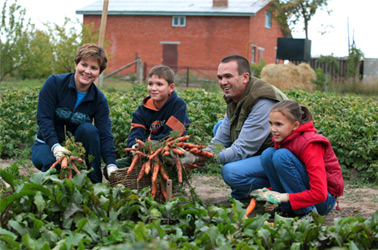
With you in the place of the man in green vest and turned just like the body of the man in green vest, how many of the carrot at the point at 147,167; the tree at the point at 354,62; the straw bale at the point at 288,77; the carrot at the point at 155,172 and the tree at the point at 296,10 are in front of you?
2

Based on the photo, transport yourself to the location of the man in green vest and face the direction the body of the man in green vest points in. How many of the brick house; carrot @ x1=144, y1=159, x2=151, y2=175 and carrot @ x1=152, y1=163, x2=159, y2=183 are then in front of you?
2

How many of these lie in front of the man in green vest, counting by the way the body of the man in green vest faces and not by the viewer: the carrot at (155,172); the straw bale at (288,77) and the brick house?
1

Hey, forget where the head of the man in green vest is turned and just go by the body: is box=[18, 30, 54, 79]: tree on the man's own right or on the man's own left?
on the man's own right

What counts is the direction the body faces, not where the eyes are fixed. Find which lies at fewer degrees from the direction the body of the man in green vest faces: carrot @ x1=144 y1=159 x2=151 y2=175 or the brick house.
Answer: the carrot

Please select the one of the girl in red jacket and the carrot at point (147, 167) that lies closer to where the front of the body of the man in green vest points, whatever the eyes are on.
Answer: the carrot

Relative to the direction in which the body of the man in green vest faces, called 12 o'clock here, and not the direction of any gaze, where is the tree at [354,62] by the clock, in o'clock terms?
The tree is roughly at 5 o'clock from the man in green vest.

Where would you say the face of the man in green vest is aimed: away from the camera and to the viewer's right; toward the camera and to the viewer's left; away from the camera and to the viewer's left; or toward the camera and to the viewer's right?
toward the camera and to the viewer's left

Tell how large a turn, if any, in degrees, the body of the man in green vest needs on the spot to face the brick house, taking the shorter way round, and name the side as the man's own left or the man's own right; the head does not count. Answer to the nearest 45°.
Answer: approximately 135° to the man's own right

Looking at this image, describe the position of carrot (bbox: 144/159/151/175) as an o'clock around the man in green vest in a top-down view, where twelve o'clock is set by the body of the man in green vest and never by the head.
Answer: The carrot is roughly at 12 o'clock from the man in green vest.

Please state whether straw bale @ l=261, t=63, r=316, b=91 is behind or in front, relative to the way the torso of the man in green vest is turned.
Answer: behind

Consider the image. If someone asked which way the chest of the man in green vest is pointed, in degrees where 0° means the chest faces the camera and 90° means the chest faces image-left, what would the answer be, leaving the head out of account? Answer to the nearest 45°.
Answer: approximately 45°

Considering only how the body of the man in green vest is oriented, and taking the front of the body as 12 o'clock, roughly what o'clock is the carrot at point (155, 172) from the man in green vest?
The carrot is roughly at 12 o'clock from the man in green vest.

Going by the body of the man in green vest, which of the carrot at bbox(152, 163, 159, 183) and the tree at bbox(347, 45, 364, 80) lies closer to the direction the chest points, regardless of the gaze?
the carrot

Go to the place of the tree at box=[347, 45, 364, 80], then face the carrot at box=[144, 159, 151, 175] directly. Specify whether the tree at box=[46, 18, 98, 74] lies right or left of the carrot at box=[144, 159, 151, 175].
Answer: right
